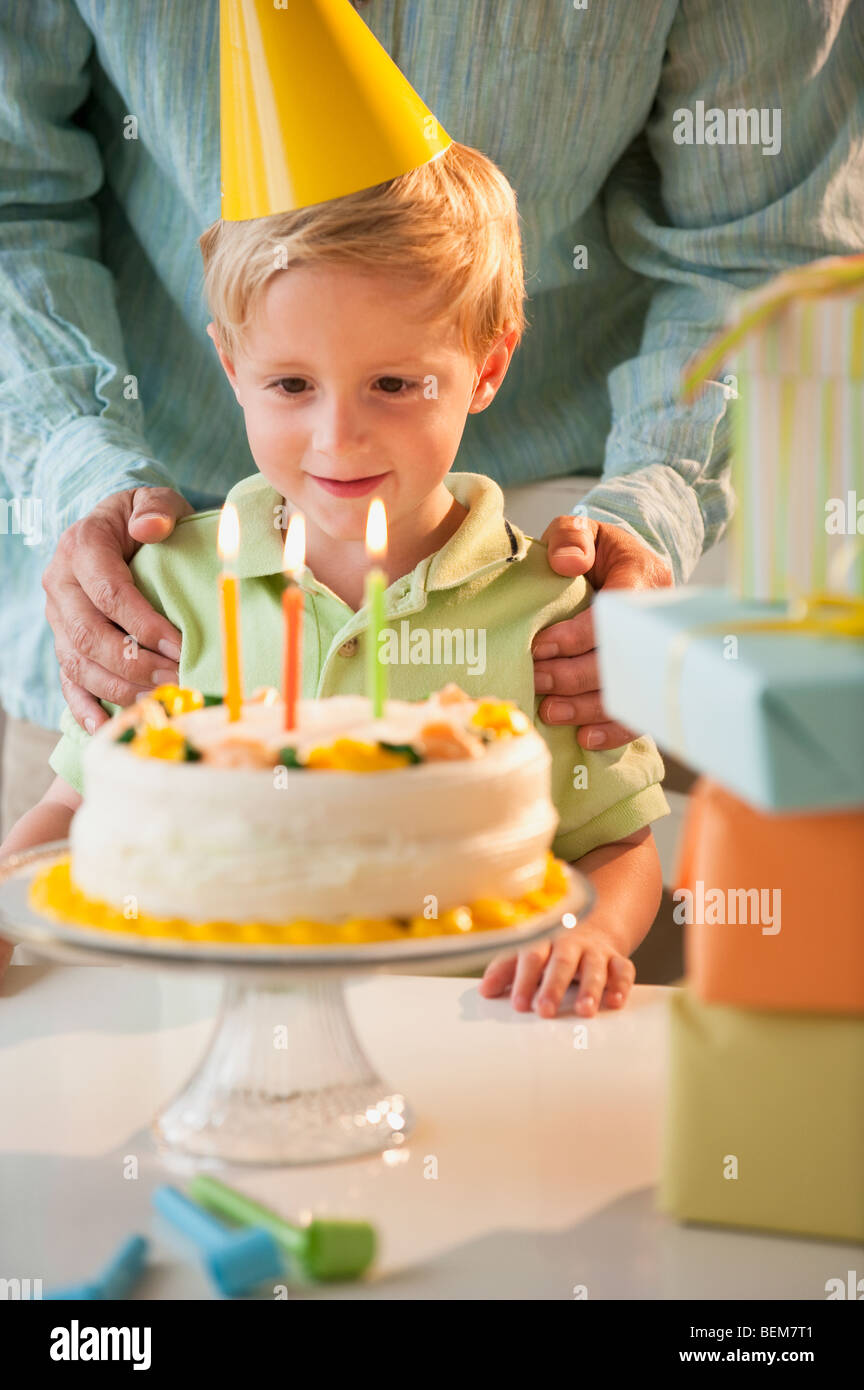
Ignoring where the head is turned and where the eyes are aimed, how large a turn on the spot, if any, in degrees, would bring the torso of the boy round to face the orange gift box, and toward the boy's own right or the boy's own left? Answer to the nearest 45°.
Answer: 0° — they already face it

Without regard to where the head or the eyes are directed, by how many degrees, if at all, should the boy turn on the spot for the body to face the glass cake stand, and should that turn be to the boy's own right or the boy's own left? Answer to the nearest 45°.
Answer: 0° — they already face it

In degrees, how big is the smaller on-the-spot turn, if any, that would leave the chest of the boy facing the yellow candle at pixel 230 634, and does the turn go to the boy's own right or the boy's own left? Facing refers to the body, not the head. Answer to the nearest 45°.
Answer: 0° — they already face it

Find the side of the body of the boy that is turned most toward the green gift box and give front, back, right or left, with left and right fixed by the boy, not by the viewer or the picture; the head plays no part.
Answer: front

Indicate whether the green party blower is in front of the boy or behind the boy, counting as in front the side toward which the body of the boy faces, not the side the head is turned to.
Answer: in front

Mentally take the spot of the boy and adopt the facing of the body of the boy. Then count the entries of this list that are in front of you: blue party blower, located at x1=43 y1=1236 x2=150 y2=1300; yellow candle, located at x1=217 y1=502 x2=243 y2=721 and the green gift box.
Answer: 3

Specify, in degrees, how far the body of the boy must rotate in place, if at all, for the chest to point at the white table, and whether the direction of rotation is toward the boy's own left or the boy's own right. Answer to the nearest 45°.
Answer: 0° — they already face it

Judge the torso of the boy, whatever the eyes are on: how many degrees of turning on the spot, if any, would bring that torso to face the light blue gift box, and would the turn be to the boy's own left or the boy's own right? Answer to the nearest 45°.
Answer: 0° — they already face it

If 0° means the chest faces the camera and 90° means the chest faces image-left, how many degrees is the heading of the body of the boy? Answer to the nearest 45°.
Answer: approximately 0°

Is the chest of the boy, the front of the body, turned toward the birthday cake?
yes
